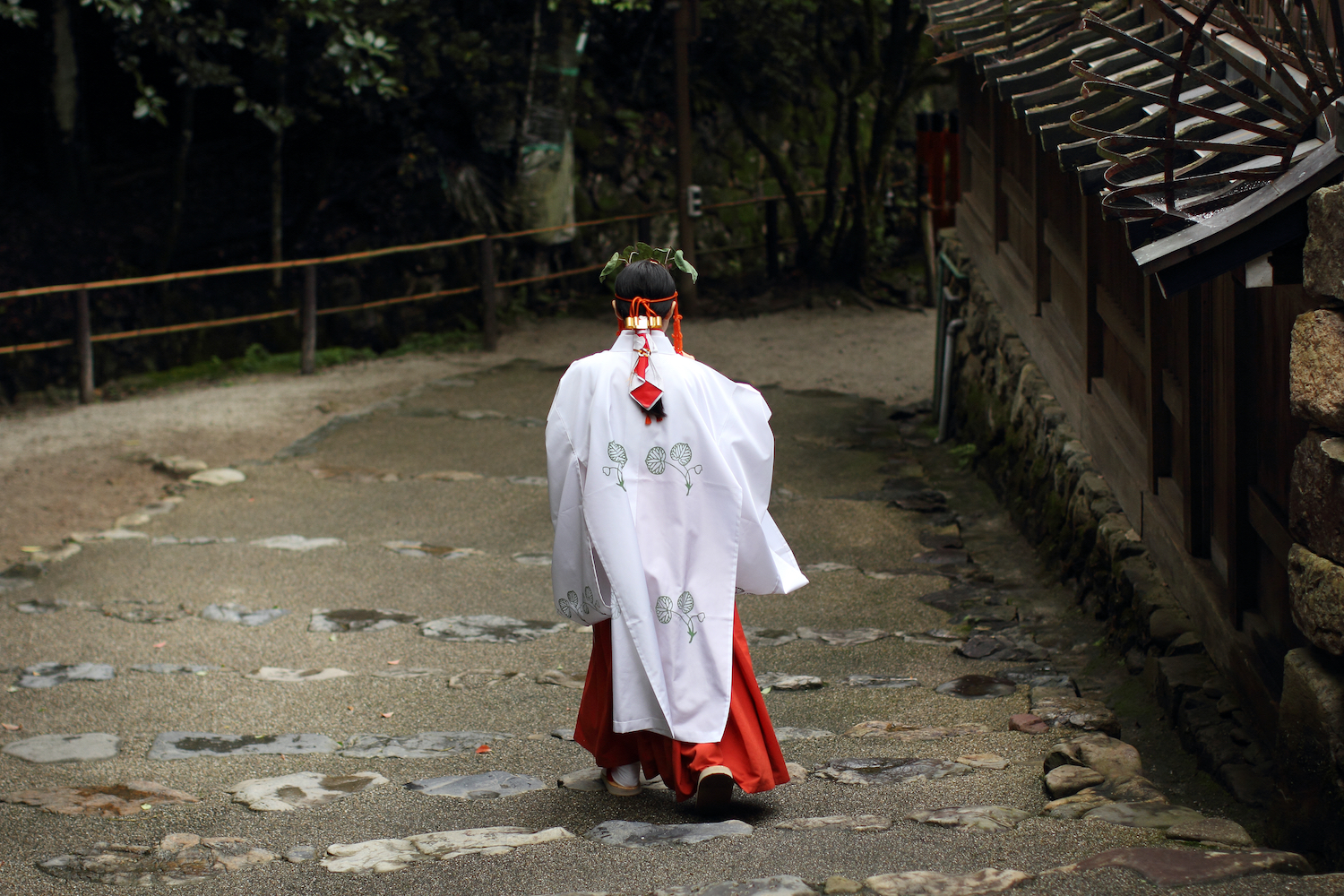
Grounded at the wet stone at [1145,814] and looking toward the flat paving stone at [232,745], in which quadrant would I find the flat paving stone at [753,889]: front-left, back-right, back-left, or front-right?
front-left

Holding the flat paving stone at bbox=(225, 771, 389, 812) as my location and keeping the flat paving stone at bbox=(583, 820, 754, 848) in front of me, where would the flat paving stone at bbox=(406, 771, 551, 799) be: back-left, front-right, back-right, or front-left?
front-left

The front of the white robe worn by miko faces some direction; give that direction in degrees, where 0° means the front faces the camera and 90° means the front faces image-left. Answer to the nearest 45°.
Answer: approximately 180°

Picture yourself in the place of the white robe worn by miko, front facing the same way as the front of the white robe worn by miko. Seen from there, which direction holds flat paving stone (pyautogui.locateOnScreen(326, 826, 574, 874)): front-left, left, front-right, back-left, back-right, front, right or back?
back-left

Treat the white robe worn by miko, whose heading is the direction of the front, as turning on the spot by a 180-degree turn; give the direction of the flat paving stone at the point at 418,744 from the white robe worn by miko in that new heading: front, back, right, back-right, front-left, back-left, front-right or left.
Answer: back-right

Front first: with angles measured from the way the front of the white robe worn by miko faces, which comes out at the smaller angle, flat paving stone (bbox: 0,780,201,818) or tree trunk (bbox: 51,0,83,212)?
the tree trunk

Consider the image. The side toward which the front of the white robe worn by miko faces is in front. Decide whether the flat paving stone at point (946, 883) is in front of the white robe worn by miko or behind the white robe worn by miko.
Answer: behind

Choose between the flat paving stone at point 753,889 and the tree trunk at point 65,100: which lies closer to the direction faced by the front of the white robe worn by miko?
the tree trunk

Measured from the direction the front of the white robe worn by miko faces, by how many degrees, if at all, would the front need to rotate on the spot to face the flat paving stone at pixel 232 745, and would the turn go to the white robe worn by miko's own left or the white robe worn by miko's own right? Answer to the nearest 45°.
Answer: approximately 45° to the white robe worn by miko's own left

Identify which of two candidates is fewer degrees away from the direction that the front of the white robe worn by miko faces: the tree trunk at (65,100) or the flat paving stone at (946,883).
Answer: the tree trunk

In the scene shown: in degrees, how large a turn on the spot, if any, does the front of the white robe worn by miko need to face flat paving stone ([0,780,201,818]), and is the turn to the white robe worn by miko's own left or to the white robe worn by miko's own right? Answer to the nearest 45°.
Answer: approximately 90° to the white robe worn by miko's own left

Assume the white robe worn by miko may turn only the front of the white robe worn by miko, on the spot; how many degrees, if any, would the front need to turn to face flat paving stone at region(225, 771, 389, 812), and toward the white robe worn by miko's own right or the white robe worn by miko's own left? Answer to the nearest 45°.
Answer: approximately 90° to the white robe worn by miko's own left
